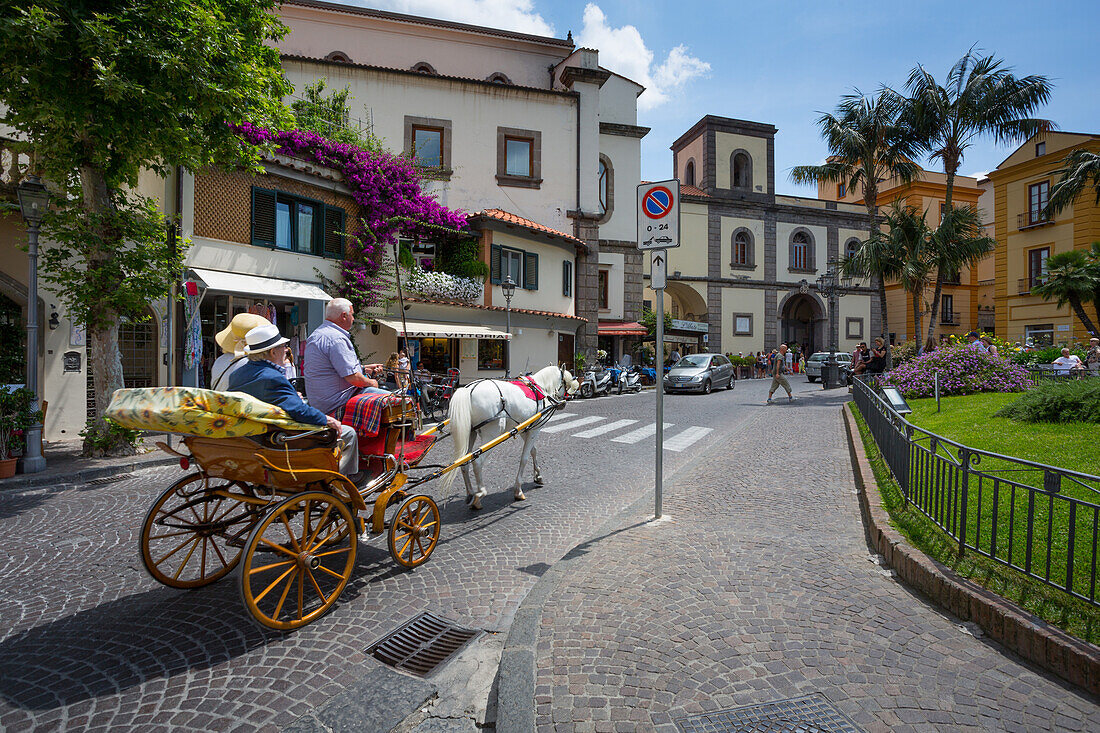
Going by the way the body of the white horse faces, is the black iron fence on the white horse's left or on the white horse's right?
on the white horse's right

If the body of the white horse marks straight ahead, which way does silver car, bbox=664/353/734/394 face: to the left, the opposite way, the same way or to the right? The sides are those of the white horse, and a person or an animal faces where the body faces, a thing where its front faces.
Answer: the opposite way

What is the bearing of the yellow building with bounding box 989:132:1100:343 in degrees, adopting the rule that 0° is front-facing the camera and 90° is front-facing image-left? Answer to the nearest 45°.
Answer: approximately 45°

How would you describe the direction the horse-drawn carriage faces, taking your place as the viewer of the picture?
facing away from the viewer and to the right of the viewer

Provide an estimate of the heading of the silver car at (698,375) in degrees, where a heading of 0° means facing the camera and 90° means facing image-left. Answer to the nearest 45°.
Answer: approximately 45°

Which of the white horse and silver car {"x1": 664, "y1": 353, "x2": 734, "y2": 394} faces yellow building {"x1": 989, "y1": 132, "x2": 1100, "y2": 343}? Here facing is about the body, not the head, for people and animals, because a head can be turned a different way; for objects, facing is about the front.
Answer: the white horse

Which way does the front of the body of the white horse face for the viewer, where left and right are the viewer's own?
facing away from the viewer and to the right of the viewer

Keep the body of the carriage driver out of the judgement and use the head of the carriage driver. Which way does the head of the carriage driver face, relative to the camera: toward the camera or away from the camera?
away from the camera

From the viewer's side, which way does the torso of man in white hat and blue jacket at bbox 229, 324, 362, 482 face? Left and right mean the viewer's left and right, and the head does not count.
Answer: facing away from the viewer and to the right of the viewer
